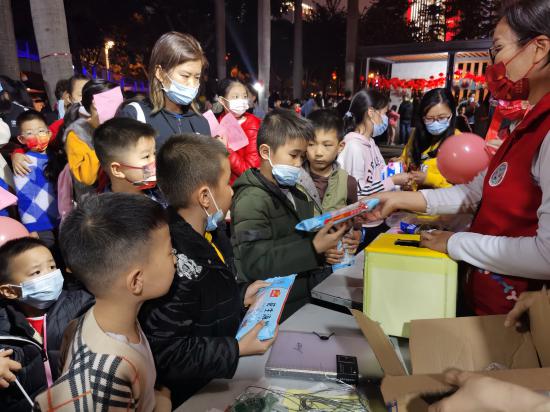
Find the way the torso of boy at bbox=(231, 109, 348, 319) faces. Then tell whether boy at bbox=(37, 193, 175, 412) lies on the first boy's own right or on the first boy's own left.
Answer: on the first boy's own right

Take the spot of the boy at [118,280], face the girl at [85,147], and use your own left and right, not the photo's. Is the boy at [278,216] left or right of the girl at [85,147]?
right

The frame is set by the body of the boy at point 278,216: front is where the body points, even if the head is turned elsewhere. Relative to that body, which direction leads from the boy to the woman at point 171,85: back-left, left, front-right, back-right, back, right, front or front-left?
back

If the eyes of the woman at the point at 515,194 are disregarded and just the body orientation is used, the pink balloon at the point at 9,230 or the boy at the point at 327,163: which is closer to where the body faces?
the pink balloon

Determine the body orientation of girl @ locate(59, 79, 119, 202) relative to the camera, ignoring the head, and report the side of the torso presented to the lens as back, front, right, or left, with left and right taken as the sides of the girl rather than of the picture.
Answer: right

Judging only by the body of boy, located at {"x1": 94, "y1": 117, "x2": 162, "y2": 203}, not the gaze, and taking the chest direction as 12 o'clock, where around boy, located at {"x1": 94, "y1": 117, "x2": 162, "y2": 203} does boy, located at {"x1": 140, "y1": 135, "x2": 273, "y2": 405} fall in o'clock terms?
boy, located at {"x1": 140, "y1": 135, "x2": 273, "y2": 405} is roughly at 1 o'clock from boy, located at {"x1": 94, "y1": 117, "x2": 162, "y2": 203}.

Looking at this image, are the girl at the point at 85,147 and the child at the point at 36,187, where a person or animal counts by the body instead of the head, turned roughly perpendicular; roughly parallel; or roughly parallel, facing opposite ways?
roughly perpendicular

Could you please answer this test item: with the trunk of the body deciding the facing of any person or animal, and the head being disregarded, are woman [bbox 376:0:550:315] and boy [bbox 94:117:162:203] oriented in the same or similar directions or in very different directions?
very different directions

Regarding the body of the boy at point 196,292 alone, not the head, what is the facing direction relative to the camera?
to the viewer's right

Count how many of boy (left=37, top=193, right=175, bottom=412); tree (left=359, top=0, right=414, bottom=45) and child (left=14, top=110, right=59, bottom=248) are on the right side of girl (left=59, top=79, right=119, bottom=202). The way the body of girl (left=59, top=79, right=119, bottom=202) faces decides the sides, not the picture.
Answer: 1

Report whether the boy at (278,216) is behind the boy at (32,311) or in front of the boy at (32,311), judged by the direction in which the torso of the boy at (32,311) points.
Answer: in front

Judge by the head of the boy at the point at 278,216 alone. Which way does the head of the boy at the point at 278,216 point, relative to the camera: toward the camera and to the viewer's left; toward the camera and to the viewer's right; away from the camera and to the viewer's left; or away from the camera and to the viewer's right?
toward the camera and to the viewer's right

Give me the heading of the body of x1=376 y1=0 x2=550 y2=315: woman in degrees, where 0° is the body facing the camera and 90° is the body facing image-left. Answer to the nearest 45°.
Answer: approximately 90°

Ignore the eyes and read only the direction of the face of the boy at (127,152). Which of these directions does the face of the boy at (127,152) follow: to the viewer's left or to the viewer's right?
to the viewer's right
